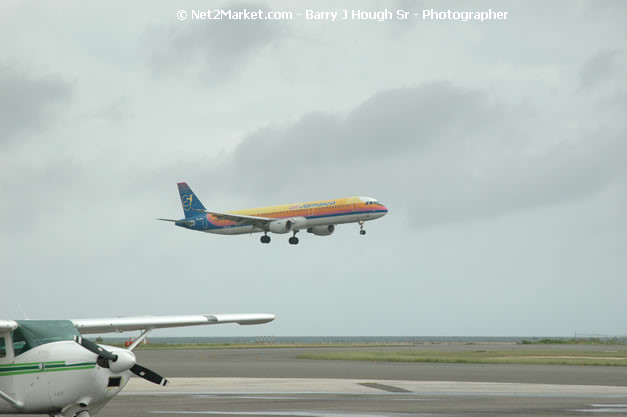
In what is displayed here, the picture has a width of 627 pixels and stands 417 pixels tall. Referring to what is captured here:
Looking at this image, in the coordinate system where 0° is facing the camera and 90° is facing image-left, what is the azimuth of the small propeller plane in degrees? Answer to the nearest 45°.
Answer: approximately 315°
